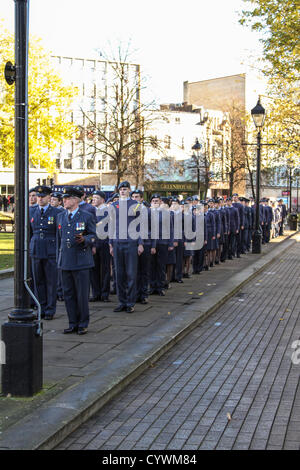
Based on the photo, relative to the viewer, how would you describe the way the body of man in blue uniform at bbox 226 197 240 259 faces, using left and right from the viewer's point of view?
facing the viewer and to the left of the viewer

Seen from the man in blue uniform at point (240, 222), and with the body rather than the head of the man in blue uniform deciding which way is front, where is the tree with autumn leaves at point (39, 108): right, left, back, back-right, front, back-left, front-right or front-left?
right

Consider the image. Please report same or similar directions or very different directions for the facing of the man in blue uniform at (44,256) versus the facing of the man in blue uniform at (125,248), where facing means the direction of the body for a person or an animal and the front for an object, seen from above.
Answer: same or similar directions

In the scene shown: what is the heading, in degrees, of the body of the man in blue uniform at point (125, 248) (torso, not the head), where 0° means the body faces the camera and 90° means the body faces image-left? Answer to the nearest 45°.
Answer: approximately 0°

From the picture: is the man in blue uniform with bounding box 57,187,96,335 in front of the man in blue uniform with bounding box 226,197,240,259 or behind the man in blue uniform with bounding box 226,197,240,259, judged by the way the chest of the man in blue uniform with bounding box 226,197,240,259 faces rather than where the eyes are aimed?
in front

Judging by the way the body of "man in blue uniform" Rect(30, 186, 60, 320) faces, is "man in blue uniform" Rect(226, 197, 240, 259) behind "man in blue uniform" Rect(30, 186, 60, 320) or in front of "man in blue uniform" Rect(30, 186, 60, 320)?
behind

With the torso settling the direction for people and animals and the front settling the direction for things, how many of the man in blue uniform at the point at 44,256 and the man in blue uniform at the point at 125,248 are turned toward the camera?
2

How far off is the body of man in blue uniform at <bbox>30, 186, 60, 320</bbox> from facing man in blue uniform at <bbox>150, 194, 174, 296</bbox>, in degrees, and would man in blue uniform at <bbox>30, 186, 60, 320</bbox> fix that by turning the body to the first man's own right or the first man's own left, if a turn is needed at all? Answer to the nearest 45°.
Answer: approximately 135° to the first man's own left

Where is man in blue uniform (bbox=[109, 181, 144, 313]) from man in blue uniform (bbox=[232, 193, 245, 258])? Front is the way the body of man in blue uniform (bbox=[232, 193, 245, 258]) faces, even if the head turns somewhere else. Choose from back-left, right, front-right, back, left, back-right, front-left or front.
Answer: front-left

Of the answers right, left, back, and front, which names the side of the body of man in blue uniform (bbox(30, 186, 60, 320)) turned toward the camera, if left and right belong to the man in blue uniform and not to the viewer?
front

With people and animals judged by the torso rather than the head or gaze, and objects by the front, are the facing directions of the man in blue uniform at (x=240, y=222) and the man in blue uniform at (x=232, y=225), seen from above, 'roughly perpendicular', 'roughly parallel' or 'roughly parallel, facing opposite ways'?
roughly parallel

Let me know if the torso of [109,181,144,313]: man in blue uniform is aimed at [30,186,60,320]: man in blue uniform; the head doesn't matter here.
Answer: no

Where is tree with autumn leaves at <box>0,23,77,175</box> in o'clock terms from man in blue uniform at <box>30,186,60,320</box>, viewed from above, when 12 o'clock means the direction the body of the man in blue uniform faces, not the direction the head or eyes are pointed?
The tree with autumn leaves is roughly at 6 o'clock from the man in blue uniform.

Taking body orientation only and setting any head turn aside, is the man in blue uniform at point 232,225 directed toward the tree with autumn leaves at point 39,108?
no
